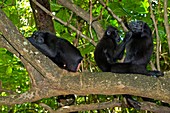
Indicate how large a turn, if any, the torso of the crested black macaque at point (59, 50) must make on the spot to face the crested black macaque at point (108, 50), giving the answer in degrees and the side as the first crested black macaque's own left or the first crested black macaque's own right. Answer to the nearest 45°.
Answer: approximately 180°

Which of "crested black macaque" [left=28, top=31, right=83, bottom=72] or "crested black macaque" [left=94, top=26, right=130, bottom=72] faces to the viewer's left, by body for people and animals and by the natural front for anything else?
"crested black macaque" [left=28, top=31, right=83, bottom=72]

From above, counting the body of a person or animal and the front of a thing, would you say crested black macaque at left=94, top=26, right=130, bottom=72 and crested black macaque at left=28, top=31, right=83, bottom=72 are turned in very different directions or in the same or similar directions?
very different directions

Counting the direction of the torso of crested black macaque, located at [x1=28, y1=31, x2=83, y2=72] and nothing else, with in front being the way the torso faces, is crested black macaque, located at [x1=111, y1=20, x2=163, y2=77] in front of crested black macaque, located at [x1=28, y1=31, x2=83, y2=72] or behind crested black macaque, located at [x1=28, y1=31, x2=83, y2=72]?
behind
